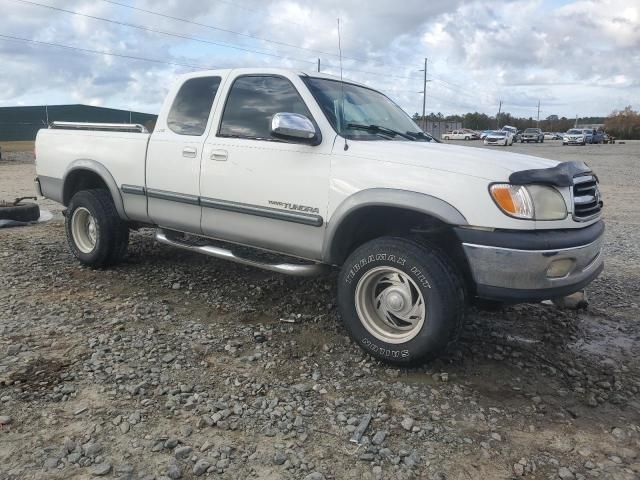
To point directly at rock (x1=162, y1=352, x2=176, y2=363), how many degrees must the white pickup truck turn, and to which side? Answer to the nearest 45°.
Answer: approximately 135° to its right

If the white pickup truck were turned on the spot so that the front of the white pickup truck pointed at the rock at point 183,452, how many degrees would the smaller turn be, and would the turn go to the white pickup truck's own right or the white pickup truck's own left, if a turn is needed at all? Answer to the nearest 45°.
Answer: approximately 90° to the white pickup truck's own right

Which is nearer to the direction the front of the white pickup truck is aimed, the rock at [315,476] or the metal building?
the rock

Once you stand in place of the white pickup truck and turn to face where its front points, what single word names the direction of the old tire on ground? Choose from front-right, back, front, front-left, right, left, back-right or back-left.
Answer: back

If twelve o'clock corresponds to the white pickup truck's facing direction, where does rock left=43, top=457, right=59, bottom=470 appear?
The rock is roughly at 3 o'clock from the white pickup truck.

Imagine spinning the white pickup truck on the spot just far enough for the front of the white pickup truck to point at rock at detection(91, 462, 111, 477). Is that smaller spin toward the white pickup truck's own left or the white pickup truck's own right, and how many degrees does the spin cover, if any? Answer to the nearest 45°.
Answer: approximately 90° to the white pickup truck's own right

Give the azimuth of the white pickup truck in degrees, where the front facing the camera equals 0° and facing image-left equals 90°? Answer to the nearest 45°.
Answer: approximately 315°

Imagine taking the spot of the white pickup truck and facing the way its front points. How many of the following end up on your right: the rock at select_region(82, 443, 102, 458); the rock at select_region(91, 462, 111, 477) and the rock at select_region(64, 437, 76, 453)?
3

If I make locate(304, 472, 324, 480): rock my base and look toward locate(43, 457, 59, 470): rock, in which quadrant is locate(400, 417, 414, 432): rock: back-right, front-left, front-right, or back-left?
back-right

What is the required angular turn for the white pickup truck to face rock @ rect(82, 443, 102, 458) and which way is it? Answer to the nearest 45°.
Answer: approximately 90° to its right
